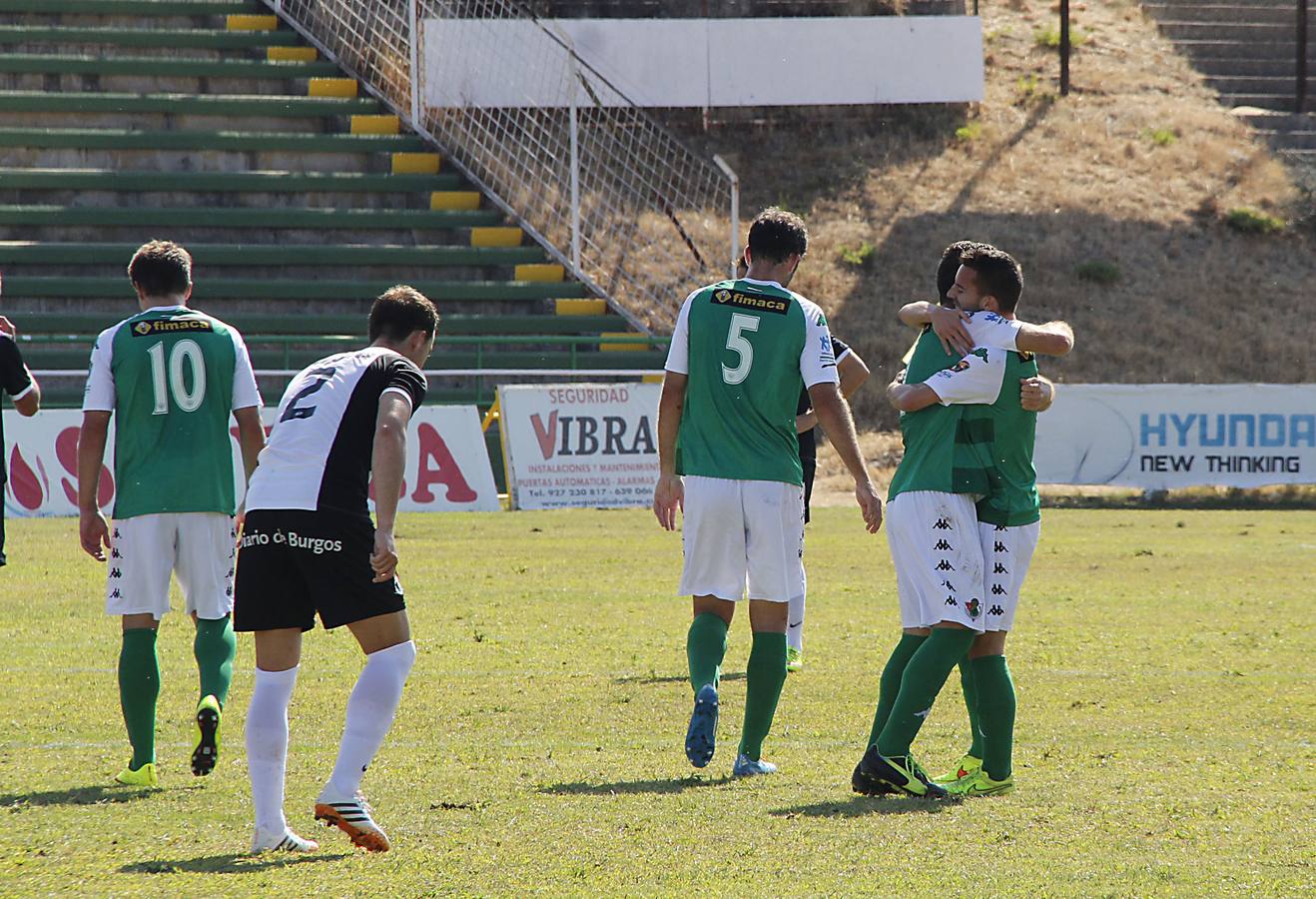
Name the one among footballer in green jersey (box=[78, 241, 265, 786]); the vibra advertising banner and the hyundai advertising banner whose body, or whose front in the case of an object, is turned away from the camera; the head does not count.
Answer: the footballer in green jersey

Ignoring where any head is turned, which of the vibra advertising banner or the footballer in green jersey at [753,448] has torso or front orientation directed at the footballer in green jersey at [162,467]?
the vibra advertising banner

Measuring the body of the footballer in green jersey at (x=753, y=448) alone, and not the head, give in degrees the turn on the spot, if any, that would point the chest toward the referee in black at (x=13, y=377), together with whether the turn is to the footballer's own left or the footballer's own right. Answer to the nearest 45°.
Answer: approximately 90° to the footballer's own left

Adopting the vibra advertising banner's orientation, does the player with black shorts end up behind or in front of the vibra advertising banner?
in front

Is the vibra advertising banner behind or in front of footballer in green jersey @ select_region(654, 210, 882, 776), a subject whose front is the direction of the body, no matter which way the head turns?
in front

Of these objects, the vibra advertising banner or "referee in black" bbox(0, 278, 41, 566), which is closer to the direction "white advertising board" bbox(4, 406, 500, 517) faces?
the referee in black

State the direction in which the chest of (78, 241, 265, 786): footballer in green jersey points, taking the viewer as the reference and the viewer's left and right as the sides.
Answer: facing away from the viewer

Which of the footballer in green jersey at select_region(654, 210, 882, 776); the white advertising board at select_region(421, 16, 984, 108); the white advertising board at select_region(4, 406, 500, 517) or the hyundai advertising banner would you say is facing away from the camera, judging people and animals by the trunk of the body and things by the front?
the footballer in green jersey

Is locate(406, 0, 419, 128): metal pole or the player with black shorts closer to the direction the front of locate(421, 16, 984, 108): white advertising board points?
the player with black shorts

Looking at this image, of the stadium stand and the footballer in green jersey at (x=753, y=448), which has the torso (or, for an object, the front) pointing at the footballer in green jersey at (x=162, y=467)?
the stadium stand

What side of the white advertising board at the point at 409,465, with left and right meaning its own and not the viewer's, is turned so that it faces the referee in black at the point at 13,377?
front

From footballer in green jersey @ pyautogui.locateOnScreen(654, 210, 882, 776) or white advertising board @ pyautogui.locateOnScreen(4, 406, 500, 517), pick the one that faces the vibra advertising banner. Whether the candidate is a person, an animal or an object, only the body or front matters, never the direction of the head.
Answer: the footballer in green jersey

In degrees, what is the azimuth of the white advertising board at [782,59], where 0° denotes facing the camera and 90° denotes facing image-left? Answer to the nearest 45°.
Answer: approximately 0°

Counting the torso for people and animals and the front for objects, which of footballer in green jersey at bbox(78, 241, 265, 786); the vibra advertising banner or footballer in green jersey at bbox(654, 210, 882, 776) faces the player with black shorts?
the vibra advertising banner

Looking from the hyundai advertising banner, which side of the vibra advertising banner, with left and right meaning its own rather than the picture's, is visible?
left
